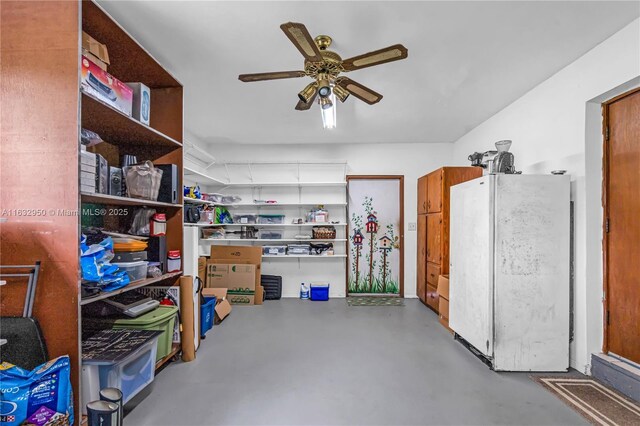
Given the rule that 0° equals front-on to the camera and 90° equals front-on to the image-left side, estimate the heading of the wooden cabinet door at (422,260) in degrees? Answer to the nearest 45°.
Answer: approximately 90°

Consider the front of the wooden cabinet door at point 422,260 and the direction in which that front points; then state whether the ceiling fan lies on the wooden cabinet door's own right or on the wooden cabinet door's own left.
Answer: on the wooden cabinet door's own left

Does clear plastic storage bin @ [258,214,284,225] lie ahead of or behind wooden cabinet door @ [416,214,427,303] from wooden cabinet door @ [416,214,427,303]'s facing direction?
ahead

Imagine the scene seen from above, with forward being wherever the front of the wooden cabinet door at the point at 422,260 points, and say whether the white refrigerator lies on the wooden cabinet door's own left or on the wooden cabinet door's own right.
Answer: on the wooden cabinet door's own left

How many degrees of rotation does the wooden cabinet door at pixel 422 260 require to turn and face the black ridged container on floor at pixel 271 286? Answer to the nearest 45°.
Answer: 0° — it already faces it
